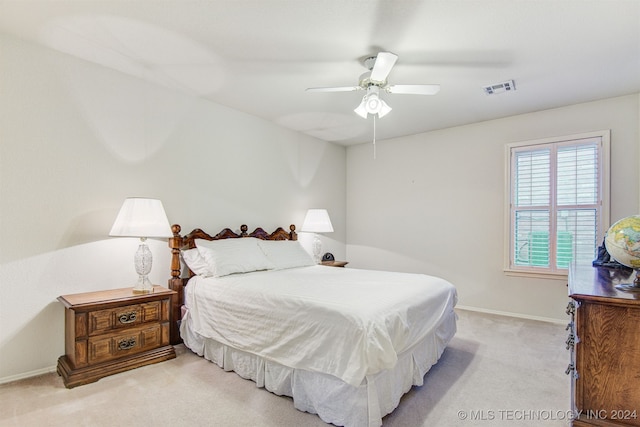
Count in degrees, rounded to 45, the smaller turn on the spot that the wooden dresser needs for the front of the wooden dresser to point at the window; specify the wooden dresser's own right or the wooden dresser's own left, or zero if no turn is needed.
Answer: approximately 90° to the wooden dresser's own right

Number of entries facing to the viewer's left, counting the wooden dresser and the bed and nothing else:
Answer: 1

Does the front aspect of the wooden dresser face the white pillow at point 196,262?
yes

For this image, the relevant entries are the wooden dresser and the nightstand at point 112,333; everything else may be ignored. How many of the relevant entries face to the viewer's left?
1

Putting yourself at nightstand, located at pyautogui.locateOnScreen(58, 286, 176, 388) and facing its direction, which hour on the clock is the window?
The window is roughly at 11 o'clock from the nightstand.

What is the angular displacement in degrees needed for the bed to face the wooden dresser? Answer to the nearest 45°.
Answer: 0° — it already faces it

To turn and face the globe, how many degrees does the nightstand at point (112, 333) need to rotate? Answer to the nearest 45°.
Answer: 0° — it already faces it

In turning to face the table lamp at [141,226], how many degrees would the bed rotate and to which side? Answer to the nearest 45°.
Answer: approximately 135° to its right

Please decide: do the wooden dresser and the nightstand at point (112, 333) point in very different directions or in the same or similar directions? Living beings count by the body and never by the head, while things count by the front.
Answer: very different directions

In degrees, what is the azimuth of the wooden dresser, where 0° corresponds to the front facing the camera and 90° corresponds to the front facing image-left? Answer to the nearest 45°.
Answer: approximately 90°

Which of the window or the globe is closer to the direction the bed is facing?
the globe

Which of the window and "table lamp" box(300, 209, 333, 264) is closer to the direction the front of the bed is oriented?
the window

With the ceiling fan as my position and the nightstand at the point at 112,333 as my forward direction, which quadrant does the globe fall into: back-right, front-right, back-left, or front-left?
back-left

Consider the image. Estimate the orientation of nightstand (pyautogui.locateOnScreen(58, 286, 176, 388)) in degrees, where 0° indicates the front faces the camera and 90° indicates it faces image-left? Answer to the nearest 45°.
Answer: approximately 315°

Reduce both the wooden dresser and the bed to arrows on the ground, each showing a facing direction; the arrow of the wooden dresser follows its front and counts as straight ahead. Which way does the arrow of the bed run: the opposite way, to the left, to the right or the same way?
the opposite way

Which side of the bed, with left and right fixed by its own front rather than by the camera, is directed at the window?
left

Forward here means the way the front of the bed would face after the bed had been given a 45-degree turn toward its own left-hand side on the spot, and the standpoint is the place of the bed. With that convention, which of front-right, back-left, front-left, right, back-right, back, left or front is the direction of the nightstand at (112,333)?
back
